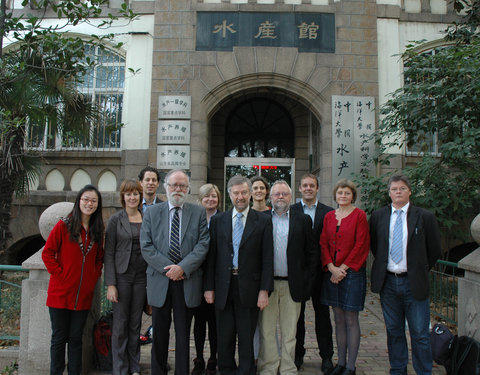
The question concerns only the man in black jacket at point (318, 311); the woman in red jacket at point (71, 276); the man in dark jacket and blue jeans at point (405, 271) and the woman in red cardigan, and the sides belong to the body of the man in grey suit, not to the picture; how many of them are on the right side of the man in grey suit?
1

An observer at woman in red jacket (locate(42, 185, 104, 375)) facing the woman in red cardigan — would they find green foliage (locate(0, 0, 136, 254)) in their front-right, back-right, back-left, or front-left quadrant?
back-left

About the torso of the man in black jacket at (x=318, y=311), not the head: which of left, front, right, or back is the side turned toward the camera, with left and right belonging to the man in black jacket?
front

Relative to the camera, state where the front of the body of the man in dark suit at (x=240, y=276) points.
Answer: toward the camera

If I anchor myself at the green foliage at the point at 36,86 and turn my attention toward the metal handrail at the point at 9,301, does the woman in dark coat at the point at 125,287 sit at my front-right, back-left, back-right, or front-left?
front-left

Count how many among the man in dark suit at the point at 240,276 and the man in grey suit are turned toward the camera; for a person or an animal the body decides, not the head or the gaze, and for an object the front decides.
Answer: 2

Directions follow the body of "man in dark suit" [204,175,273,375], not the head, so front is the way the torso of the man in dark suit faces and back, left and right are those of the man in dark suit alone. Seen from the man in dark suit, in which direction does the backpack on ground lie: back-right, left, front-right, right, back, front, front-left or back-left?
left

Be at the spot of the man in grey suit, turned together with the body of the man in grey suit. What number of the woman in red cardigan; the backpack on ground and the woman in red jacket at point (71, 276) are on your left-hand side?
2

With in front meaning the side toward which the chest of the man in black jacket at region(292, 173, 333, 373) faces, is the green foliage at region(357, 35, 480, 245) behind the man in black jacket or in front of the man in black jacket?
behind

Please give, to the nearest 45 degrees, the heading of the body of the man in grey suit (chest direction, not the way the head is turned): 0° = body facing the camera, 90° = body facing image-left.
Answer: approximately 0°

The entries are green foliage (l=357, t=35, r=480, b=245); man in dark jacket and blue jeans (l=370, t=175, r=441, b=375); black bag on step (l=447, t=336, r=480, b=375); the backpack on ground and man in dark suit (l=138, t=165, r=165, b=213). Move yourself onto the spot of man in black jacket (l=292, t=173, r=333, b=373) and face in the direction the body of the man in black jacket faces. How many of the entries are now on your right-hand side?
1

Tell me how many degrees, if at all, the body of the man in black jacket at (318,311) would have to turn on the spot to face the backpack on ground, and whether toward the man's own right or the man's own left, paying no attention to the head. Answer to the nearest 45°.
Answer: approximately 90° to the man's own left

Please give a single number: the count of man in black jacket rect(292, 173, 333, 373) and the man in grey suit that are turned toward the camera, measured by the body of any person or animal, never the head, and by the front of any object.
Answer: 2

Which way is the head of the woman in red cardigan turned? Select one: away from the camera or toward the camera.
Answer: toward the camera
